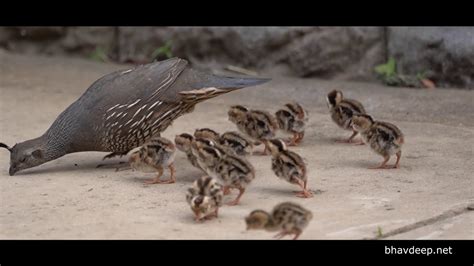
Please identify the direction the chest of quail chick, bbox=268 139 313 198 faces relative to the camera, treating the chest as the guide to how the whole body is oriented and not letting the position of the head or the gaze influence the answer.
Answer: to the viewer's left

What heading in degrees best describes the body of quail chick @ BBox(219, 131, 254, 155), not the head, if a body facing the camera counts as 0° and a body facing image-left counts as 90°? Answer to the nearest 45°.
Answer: approximately 90°

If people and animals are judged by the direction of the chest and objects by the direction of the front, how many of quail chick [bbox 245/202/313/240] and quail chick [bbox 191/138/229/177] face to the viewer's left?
2

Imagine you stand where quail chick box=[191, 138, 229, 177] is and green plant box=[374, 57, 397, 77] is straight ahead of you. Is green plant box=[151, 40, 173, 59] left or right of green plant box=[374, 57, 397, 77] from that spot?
left

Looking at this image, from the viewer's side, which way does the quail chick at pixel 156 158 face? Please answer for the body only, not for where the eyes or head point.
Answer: to the viewer's left

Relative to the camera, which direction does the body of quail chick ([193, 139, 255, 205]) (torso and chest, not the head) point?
to the viewer's left

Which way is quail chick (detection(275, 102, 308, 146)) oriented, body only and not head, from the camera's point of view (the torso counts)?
to the viewer's left

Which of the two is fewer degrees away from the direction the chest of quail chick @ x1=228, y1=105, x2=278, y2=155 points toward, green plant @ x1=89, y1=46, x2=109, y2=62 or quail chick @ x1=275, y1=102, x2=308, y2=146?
the green plant

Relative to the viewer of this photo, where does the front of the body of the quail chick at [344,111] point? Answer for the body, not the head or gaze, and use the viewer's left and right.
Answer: facing to the left of the viewer

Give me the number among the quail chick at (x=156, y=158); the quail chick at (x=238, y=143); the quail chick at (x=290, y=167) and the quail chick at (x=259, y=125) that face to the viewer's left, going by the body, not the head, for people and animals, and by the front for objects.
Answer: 4

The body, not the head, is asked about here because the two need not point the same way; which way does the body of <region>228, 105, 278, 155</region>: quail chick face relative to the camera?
to the viewer's left

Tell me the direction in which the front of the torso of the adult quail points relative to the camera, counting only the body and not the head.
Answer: to the viewer's left
